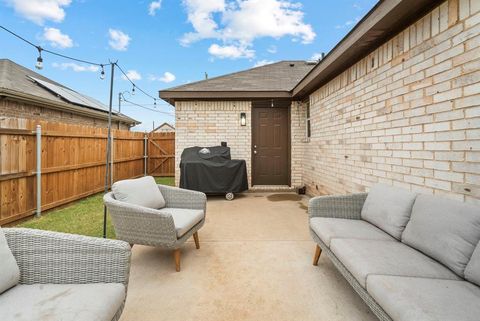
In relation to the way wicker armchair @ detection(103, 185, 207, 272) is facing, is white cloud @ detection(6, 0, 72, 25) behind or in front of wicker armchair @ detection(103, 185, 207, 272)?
behind

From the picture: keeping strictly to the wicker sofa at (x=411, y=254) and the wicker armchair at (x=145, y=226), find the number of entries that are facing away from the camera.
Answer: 0

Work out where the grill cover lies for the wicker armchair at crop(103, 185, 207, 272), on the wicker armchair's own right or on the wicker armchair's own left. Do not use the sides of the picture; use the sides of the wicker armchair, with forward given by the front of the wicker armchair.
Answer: on the wicker armchair's own left

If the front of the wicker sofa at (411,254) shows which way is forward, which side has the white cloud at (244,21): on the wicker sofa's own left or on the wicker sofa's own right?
on the wicker sofa's own right

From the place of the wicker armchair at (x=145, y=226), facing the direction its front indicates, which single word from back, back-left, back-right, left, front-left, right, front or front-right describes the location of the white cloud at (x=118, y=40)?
back-left

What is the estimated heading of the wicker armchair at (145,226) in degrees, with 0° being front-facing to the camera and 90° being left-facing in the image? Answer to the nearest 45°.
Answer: approximately 315°

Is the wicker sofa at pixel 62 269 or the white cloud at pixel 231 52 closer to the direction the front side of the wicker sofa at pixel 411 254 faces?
the wicker sofa

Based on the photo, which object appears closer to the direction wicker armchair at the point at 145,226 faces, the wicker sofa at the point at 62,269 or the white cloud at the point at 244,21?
the wicker sofa

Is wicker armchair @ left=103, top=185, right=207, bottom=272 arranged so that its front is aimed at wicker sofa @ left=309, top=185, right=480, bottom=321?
yes
